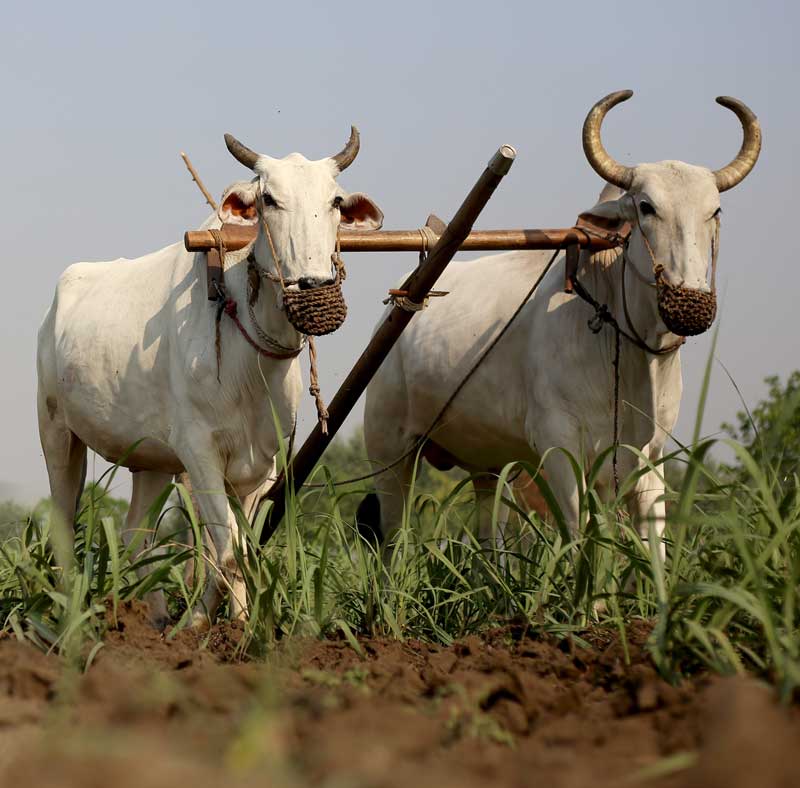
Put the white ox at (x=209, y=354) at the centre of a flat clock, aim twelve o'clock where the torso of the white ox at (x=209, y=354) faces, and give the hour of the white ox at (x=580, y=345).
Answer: the white ox at (x=580, y=345) is roughly at 10 o'clock from the white ox at (x=209, y=354).

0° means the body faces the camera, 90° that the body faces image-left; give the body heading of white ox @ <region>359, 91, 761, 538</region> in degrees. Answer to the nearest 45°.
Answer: approximately 315°

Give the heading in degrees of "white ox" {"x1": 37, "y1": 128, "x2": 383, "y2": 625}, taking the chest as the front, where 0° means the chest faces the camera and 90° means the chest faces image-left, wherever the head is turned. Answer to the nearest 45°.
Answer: approximately 315°

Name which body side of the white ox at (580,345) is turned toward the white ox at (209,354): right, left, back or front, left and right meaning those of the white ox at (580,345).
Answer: right
